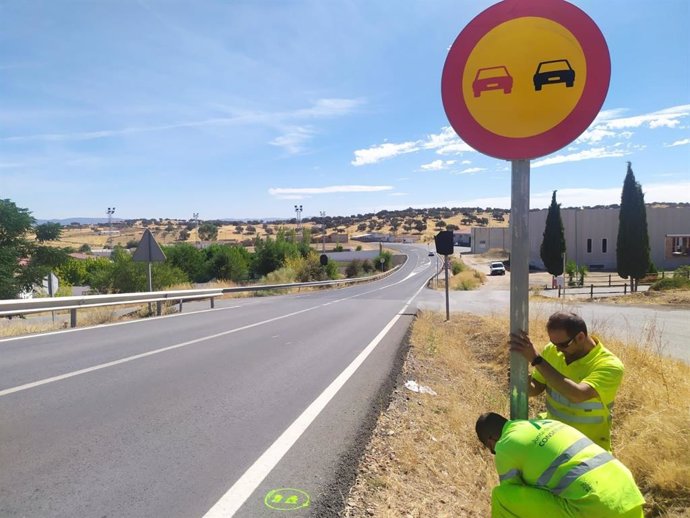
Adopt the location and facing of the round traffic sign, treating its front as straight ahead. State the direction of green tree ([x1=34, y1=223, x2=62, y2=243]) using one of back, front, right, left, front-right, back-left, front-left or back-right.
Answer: back-right

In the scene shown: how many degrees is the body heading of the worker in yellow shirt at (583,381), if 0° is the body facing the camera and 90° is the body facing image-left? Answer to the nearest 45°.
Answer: approximately 45°

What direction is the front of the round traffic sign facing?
toward the camera

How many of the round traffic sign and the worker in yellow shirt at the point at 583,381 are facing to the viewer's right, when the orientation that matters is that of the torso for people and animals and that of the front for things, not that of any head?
0

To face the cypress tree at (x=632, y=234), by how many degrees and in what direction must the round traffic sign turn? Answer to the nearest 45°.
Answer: approximately 180°

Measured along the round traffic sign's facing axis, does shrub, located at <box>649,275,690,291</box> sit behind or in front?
behind

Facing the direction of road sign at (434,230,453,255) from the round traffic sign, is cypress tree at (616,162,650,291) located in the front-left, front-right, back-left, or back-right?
front-right

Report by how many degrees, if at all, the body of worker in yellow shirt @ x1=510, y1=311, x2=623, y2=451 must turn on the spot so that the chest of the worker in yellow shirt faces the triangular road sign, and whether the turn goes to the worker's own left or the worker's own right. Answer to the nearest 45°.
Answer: approximately 90° to the worker's own right

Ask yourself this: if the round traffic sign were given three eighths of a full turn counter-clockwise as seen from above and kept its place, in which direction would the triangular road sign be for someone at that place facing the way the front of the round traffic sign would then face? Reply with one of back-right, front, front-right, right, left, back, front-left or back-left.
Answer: left

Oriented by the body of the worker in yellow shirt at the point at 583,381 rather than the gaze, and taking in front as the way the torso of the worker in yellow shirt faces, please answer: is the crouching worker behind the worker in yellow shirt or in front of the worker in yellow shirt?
in front

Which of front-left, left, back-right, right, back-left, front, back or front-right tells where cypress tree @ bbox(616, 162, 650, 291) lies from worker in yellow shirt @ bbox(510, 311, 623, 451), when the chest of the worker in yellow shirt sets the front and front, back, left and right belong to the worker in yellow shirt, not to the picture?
back-right

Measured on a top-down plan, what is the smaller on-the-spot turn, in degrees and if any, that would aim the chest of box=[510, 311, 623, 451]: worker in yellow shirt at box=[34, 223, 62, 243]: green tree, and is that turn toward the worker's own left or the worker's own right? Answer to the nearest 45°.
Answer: approximately 90° to the worker's own right
